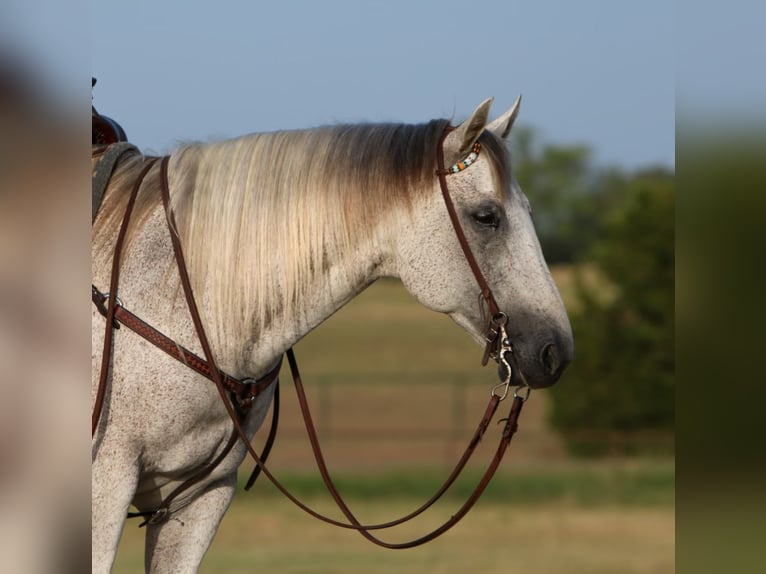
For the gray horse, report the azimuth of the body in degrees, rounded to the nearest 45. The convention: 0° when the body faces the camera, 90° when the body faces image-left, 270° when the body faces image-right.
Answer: approximately 270°

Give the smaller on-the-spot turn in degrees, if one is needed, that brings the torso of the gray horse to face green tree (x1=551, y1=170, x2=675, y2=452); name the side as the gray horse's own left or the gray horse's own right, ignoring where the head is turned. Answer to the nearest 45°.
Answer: approximately 90° to the gray horse's own left
